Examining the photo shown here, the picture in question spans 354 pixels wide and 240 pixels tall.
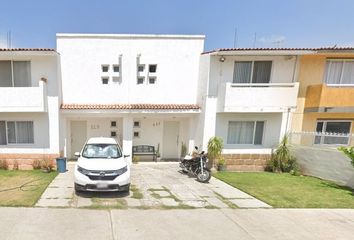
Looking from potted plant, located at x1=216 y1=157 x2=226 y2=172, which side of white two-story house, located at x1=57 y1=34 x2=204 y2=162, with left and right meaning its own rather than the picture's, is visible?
left

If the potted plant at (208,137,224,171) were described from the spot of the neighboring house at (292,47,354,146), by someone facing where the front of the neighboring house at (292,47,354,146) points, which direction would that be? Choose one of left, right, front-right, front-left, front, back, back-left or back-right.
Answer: front-right

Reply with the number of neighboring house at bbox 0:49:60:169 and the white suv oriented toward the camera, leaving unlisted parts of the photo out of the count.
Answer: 2

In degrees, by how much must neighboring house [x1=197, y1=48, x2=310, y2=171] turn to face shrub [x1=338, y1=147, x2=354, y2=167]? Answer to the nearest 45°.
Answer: approximately 90° to its left

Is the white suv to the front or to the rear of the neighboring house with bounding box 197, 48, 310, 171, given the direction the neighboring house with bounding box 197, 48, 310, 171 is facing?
to the front
